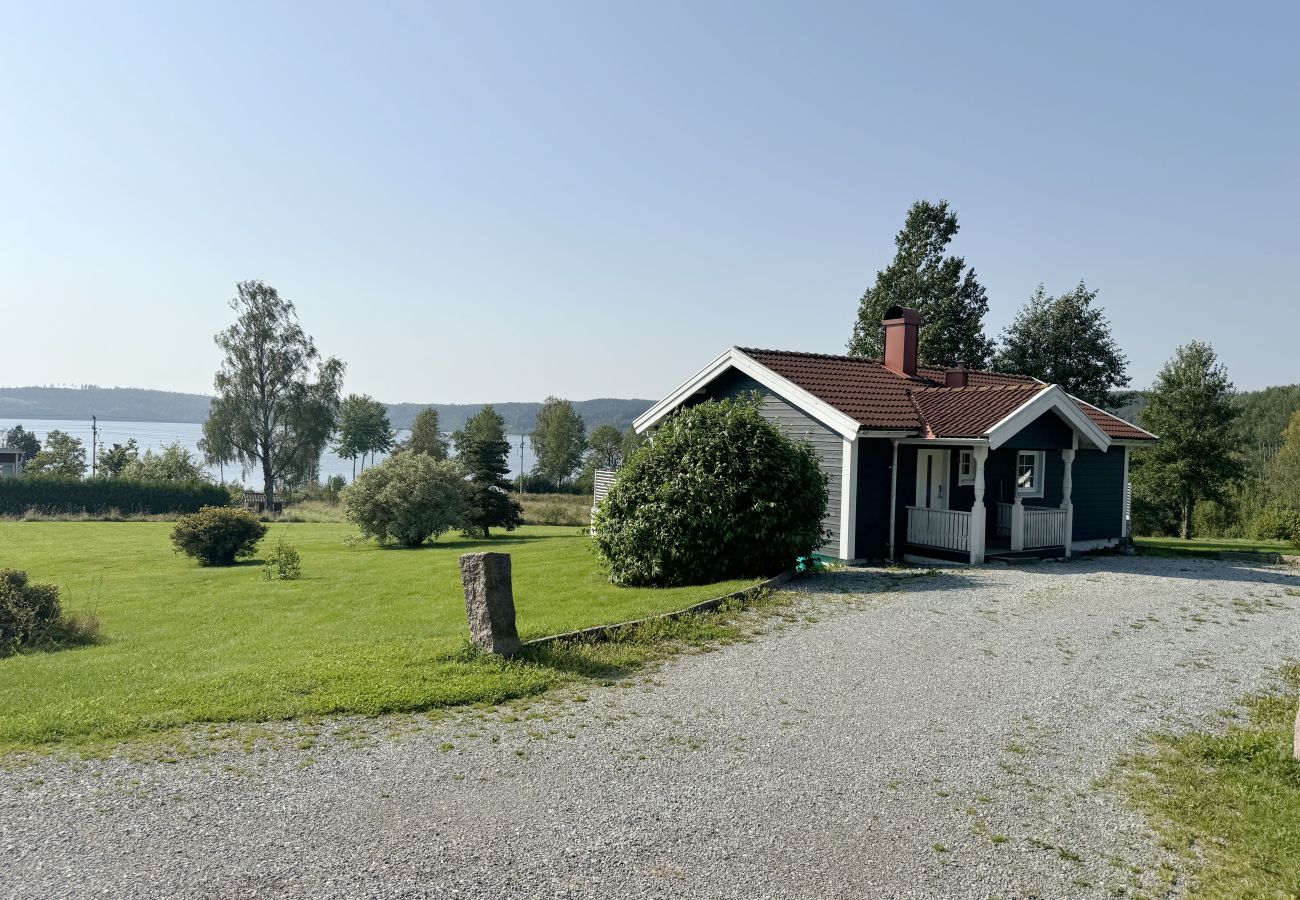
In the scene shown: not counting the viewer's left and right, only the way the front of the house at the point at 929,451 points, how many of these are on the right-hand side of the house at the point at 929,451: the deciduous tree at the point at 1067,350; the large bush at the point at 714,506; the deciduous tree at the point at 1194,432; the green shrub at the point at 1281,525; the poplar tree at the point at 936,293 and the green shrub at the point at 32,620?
2

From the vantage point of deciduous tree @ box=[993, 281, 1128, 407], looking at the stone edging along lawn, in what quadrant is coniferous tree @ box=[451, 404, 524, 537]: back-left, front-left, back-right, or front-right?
front-right

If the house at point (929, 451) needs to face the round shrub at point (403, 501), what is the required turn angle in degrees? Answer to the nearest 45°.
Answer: approximately 135° to its right

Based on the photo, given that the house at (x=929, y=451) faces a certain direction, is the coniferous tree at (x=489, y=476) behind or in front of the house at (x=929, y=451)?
behind

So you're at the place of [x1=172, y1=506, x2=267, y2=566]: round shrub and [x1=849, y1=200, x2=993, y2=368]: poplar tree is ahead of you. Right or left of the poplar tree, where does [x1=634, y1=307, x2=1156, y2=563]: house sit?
right

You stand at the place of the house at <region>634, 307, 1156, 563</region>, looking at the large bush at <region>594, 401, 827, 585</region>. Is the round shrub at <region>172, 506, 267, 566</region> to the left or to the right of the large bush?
right

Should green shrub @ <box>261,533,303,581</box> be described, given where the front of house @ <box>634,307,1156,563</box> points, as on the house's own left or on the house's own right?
on the house's own right

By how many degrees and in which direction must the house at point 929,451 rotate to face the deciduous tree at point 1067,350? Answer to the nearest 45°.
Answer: approximately 135° to its left

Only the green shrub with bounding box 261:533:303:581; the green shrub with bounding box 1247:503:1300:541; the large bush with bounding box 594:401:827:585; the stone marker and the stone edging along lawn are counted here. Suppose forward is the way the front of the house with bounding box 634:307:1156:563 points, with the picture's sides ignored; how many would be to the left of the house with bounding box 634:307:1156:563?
1

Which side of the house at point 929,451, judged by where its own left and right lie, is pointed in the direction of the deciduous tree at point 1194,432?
left

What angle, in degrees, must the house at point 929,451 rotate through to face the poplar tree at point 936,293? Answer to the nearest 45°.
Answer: approximately 135° to its left

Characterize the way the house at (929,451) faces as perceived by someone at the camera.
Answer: facing the viewer and to the right of the viewer

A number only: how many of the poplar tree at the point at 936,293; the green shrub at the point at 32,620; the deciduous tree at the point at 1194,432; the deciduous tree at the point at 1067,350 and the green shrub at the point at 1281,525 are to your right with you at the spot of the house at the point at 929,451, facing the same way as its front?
1

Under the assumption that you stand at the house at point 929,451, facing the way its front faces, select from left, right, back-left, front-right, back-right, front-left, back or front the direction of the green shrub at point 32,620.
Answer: right

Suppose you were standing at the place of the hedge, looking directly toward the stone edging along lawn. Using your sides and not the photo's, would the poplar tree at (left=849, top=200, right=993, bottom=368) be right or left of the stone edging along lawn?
left

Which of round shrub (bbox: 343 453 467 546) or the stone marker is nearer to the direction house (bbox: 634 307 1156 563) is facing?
the stone marker

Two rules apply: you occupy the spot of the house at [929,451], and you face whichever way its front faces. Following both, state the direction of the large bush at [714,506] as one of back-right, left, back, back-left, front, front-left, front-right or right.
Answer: right

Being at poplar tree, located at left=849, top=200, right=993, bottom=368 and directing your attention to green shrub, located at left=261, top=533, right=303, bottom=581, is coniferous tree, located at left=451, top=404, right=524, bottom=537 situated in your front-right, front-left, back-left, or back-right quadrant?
front-right
